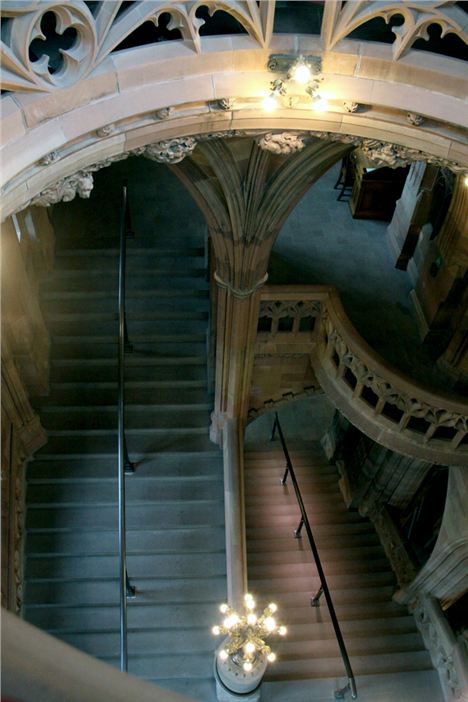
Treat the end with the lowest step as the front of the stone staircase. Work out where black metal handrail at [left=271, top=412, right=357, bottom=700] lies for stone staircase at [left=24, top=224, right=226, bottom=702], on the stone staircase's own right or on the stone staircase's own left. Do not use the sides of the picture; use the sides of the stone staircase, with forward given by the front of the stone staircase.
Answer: on the stone staircase's own left

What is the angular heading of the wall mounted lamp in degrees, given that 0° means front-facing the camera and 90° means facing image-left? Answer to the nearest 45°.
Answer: approximately 0°

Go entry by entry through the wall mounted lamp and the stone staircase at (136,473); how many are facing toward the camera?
2

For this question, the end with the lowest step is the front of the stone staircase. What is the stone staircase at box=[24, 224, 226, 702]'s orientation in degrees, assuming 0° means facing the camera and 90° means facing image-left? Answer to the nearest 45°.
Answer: approximately 0°
